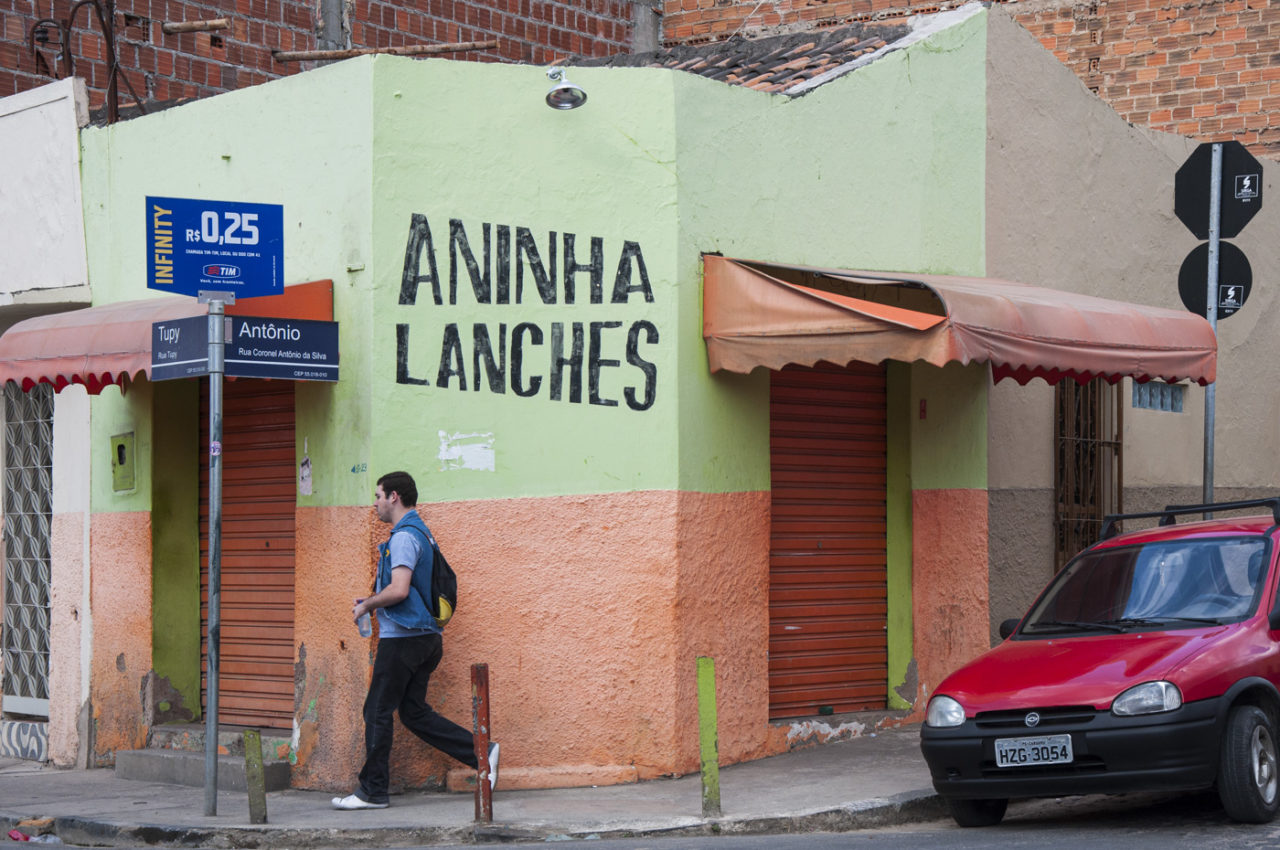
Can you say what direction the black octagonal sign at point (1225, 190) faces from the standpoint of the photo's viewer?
facing away from the viewer

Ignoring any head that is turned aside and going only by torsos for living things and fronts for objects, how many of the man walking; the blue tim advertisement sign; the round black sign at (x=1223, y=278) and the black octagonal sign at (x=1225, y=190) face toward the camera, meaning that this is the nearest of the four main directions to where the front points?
1

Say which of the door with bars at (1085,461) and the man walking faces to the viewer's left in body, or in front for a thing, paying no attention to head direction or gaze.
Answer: the man walking

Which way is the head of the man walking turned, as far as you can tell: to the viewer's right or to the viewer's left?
to the viewer's left

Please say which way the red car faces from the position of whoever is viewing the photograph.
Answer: facing the viewer and to the left of the viewer

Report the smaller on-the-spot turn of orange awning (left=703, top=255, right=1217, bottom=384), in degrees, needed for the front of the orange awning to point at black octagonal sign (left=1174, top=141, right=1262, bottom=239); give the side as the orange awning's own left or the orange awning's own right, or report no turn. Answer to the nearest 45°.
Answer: approximately 90° to the orange awning's own left

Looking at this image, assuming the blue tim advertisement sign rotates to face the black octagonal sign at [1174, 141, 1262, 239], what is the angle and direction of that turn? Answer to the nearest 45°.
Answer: approximately 90° to its left

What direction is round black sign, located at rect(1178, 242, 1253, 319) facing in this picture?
away from the camera

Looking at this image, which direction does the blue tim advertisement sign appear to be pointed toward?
toward the camera

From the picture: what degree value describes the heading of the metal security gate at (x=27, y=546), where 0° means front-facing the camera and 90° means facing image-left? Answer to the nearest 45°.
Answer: approximately 45°

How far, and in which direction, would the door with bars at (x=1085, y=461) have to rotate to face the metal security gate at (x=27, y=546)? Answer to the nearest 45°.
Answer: approximately 135° to its right

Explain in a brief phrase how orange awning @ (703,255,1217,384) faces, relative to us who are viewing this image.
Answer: facing the viewer and to the right of the viewer
